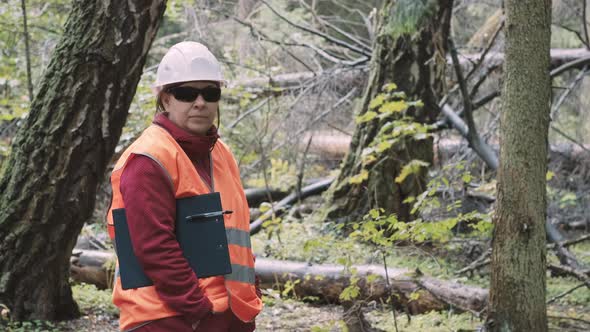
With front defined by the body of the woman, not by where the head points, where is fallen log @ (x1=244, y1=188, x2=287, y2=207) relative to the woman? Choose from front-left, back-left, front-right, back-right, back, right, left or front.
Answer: back-left

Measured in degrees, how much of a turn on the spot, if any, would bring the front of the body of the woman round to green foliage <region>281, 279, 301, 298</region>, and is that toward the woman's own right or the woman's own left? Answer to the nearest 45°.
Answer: approximately 135° to the woman's own left

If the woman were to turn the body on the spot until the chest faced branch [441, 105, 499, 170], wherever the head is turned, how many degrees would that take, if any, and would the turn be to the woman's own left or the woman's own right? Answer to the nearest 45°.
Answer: approximately 90° to the woman's own left

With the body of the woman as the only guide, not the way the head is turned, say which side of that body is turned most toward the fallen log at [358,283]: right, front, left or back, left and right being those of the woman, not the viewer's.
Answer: left

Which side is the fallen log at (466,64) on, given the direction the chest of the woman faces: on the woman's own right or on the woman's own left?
on the woman's own left

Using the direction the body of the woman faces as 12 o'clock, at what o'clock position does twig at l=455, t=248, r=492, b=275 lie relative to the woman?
The twig is roughly at 9 o'clock from the woman.

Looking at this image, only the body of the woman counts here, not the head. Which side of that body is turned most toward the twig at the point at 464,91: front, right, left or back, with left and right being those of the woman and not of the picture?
left
